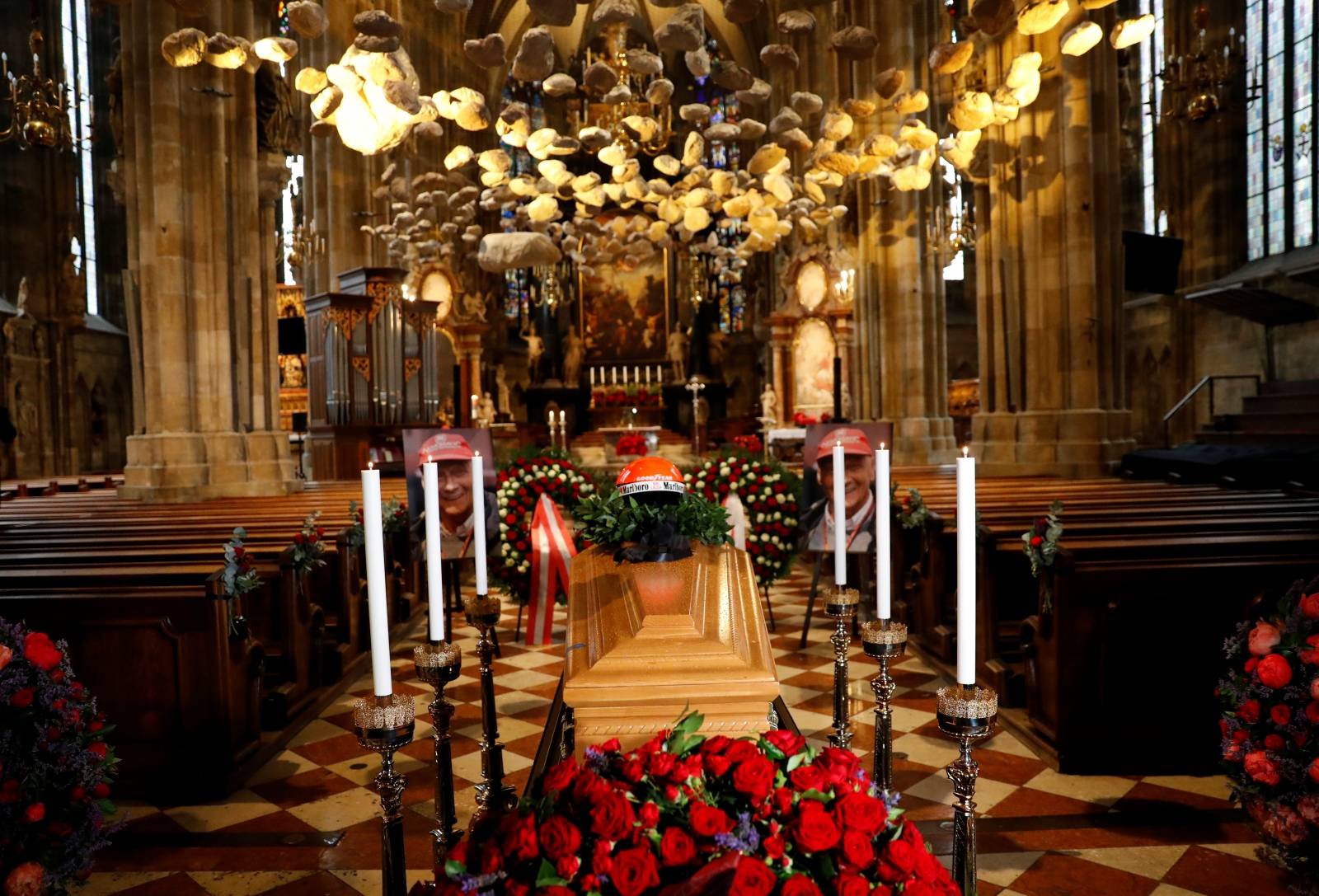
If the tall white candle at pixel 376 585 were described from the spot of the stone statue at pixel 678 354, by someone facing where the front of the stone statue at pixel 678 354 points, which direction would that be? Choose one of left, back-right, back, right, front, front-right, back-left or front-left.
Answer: front

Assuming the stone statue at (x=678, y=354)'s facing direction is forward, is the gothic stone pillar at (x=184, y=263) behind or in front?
in front

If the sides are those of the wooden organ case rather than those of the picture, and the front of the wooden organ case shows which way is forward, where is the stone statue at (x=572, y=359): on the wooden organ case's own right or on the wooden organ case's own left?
on the wooden organ case's own left

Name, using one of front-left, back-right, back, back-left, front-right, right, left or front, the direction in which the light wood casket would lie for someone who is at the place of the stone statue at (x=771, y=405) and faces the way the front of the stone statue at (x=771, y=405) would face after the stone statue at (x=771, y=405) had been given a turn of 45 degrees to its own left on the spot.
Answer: front-right

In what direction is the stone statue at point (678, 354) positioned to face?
toward the camera

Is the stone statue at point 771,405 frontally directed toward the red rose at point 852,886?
yes

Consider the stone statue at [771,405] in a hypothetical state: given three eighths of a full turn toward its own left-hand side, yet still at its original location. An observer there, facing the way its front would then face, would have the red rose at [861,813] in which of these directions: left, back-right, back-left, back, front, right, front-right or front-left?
back-right

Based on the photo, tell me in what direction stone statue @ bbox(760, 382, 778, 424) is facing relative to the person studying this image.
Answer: facing the viewer

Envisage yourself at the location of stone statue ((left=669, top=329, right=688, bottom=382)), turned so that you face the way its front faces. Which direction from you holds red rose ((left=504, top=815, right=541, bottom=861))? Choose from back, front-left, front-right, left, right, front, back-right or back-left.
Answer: front

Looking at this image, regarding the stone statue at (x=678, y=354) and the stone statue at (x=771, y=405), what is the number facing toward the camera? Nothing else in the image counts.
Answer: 2

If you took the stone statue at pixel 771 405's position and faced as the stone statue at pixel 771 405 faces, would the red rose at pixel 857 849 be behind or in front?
in front

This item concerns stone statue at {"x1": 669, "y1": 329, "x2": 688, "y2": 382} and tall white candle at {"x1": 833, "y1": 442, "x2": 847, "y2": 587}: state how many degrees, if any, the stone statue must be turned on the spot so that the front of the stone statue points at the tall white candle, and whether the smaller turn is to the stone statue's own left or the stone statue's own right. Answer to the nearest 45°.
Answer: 0° — it already faces it

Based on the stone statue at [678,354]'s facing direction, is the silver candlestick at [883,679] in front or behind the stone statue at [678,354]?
in front

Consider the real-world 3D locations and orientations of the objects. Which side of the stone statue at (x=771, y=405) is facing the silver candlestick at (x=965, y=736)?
front

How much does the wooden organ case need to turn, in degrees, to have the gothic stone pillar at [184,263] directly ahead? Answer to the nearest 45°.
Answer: approximately 45° to its right
